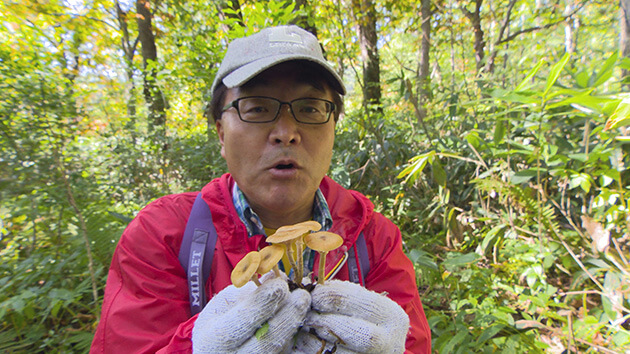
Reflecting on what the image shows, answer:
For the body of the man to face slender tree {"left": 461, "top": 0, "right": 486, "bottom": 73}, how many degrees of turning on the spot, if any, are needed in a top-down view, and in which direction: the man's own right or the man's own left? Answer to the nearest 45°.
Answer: approximately 135° to the man's own left

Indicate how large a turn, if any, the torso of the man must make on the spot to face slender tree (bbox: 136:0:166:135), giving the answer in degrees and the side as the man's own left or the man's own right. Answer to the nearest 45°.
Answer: approximately 180°

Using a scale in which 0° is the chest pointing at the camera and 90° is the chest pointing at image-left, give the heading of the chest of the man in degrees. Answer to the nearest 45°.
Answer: approximately 0°
